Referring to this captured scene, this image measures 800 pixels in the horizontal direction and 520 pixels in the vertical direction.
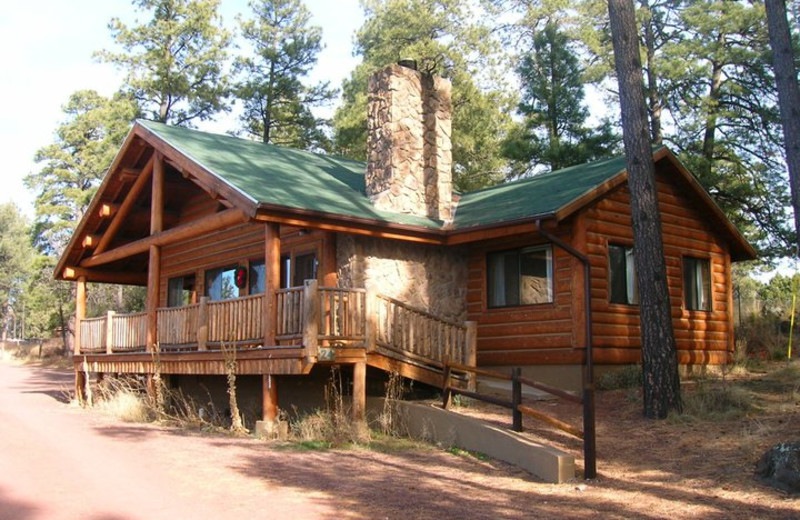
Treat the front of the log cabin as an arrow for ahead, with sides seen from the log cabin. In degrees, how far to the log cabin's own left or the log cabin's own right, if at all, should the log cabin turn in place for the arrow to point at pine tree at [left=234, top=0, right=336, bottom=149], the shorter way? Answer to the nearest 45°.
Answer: approximately 135° to the log cabin's own right

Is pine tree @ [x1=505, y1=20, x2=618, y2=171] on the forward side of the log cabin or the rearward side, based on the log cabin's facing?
on the rearward side

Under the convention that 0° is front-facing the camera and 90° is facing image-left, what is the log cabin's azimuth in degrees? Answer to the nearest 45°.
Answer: approximately 45°

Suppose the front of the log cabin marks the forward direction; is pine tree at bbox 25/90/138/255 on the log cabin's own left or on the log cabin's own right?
on the log cabin's own right

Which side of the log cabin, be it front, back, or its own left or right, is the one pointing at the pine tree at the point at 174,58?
right

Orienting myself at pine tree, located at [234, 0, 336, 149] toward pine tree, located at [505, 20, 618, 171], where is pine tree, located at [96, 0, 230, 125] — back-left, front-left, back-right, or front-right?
back-right

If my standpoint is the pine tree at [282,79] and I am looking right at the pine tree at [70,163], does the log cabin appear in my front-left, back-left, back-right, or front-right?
back-left

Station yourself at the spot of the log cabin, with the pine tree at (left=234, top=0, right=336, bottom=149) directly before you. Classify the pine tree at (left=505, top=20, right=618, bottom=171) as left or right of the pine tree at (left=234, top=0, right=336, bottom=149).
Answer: right
